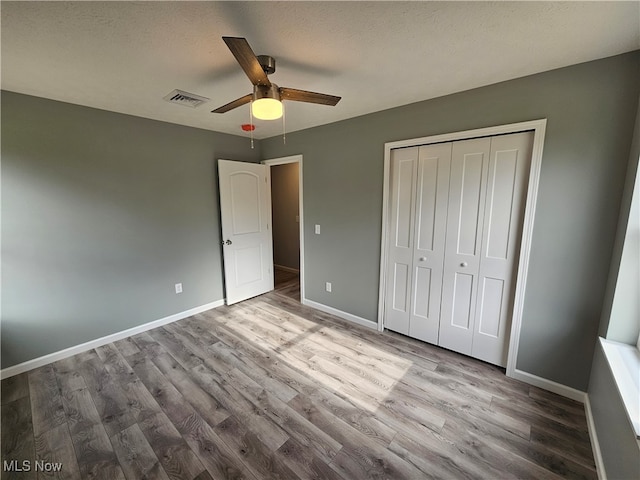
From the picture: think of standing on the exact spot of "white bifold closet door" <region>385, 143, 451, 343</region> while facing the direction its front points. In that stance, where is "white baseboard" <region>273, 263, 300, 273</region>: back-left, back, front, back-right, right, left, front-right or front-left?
right

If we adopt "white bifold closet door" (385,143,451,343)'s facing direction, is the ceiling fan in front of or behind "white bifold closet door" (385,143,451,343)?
in front

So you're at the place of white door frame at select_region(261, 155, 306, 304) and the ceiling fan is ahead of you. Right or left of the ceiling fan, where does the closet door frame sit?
left

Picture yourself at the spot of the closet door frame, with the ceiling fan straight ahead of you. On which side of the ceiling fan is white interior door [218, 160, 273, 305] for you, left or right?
right

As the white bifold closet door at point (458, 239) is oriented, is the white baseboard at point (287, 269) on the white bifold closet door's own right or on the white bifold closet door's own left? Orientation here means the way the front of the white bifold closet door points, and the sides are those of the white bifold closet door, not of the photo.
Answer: on the white bifold closet door's own right

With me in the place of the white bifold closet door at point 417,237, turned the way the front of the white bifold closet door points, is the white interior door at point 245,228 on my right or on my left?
on my right

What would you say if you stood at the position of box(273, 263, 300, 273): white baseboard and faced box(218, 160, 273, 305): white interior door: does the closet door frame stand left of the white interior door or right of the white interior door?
left

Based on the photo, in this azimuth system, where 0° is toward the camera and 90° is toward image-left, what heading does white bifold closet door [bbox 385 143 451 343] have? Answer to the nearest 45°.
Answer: approximately 45°

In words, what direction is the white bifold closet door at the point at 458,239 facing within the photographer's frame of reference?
facing the viewer and to the left of the viewer

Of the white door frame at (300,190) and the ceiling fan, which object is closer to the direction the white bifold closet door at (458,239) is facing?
the ceiling fan

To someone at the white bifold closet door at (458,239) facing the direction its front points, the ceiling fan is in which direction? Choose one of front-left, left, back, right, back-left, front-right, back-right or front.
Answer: front

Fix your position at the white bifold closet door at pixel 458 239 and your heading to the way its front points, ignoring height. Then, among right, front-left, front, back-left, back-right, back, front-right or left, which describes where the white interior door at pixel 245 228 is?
front-right
